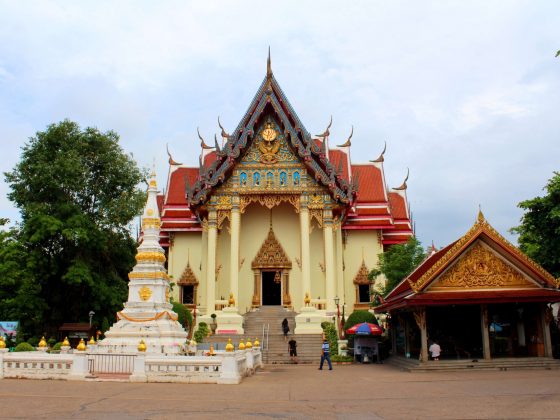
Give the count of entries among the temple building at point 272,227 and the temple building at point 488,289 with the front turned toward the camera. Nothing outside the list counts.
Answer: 2

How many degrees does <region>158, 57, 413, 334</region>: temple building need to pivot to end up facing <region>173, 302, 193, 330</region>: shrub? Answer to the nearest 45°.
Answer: approximately 90° to its right

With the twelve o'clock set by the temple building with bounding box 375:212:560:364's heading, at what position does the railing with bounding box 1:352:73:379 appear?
The railing is roughly at 2 o'clock from the temple building.

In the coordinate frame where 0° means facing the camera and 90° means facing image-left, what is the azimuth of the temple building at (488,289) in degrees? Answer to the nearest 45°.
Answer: approximately 0°

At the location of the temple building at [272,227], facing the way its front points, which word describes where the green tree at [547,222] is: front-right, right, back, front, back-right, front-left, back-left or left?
front-left

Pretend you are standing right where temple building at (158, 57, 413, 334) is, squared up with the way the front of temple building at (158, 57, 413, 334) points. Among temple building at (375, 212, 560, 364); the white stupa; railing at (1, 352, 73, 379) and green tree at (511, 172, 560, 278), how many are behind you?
0

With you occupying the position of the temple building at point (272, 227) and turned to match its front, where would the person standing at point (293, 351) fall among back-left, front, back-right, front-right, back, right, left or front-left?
front

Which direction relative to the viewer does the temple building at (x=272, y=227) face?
toward the camera

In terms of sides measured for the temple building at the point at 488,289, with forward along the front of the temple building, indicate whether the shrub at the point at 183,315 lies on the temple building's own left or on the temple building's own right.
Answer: on the temple building's own right

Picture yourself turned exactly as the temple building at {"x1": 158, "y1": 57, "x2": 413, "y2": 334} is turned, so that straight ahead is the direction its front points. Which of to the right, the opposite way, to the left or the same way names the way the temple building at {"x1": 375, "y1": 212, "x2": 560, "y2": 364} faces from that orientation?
the same way

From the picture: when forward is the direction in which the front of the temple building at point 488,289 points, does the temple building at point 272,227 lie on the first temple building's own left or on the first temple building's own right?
on the first temple building's own right

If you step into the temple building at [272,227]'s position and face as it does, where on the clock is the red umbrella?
The red umbrella is roughly at 11 o'clock from the temple building.

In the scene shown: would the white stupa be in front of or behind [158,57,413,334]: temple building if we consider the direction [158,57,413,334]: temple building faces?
in front
